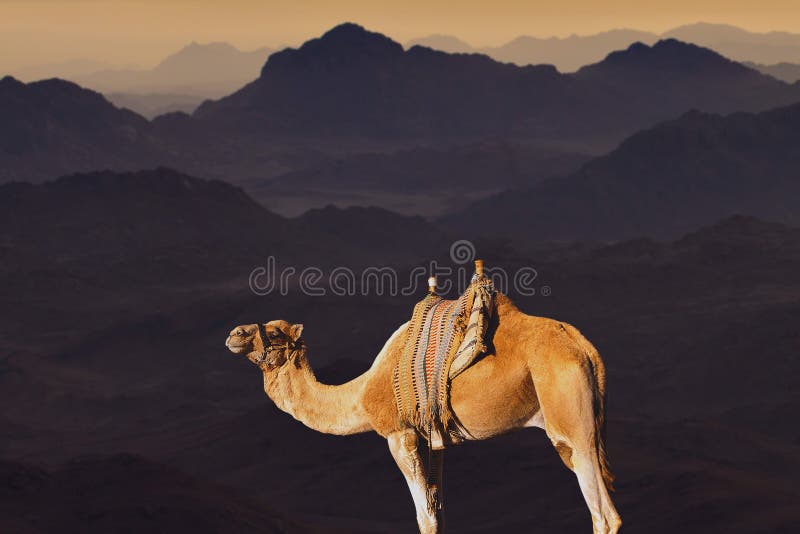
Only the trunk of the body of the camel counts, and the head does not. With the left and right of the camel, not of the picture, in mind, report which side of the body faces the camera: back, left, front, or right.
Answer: left
